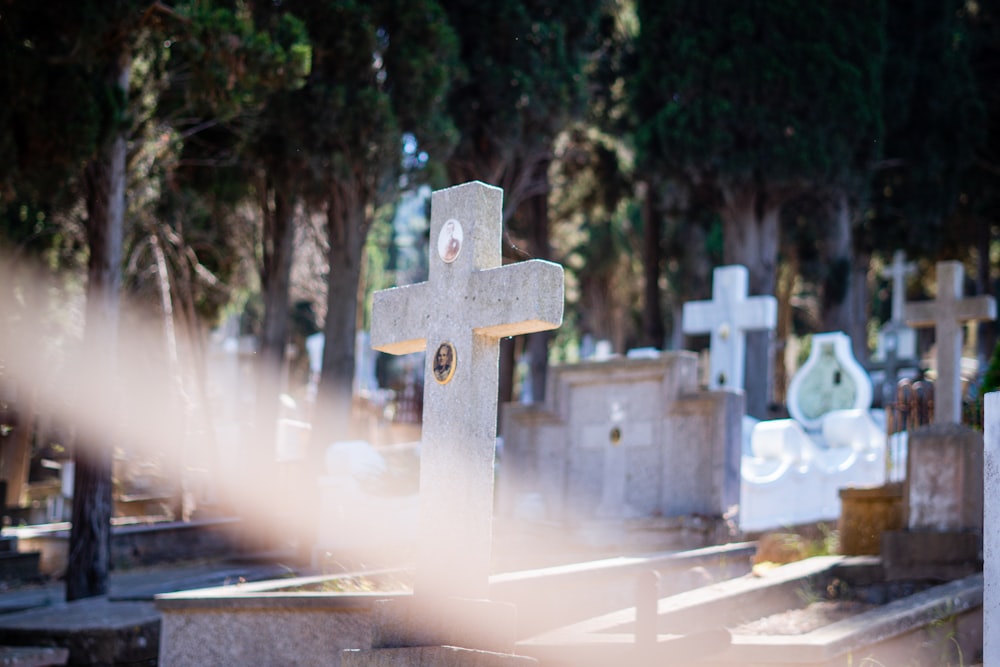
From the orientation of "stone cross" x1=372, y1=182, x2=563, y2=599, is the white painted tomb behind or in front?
behind

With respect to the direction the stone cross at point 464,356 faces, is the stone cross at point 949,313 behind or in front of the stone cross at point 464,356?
behind

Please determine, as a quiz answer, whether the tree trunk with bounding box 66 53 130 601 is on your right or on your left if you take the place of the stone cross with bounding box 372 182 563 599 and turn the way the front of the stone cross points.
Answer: on your right

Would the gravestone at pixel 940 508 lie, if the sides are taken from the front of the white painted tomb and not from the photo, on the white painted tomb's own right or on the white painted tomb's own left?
on the white painted tomb's own left
